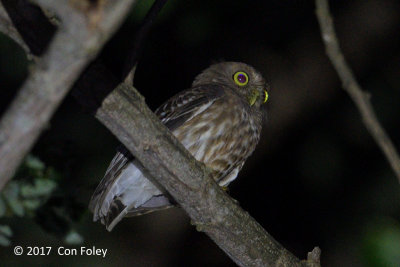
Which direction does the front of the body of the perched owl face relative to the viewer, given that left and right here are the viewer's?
facing the viewer and to the right of the viewer

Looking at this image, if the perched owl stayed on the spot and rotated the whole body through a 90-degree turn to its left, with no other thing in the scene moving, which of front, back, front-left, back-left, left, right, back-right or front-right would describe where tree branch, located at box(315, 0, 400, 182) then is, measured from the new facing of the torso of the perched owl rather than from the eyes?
front-right

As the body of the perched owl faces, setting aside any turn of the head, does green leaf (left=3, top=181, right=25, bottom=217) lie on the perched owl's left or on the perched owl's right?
on the perched owl's right
